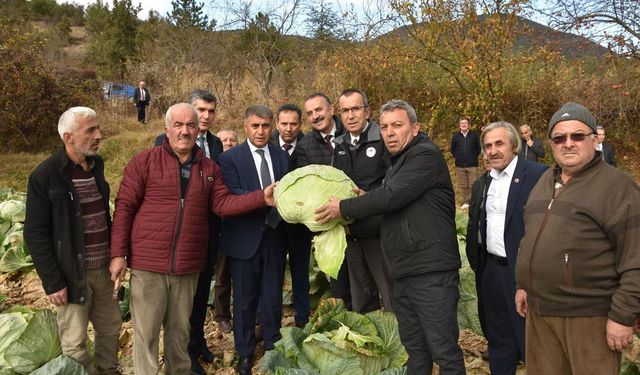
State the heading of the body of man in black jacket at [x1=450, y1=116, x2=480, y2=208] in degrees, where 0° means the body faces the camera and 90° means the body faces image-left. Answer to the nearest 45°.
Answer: approximately 0°

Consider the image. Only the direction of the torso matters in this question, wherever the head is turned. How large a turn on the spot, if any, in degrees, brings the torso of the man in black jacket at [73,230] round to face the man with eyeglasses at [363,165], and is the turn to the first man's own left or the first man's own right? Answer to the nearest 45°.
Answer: approximately 45° to the first man's own left

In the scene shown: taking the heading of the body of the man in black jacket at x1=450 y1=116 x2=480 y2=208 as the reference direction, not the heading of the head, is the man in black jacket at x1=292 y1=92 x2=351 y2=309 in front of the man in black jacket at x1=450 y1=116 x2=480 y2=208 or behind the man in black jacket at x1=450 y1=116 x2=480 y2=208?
in front

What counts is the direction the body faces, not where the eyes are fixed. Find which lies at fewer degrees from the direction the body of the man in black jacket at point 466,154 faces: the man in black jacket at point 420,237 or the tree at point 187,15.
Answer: the man in black jacket

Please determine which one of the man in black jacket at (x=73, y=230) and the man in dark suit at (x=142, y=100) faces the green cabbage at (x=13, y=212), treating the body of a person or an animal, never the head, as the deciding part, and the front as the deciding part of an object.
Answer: the man in dark suit

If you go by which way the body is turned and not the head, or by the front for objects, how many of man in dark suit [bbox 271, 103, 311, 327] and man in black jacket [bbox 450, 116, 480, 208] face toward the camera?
2

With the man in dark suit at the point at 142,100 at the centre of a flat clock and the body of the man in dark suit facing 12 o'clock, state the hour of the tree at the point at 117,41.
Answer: The tree is roughly at 6 o'clock from the man in dark suit.
